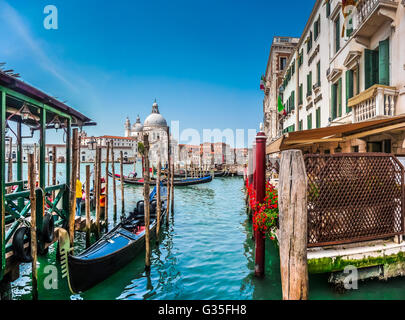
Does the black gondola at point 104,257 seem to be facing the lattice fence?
no

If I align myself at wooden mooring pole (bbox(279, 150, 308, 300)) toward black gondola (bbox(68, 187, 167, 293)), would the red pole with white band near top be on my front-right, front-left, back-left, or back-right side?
front-right

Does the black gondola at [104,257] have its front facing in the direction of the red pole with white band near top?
no

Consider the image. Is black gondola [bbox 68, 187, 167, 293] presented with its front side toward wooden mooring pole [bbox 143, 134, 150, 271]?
no

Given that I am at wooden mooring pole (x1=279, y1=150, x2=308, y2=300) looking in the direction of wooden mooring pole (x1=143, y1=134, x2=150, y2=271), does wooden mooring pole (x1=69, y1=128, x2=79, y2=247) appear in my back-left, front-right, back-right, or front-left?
front-left

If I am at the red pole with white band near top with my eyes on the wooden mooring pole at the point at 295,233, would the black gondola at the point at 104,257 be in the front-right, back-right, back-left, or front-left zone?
back-right
